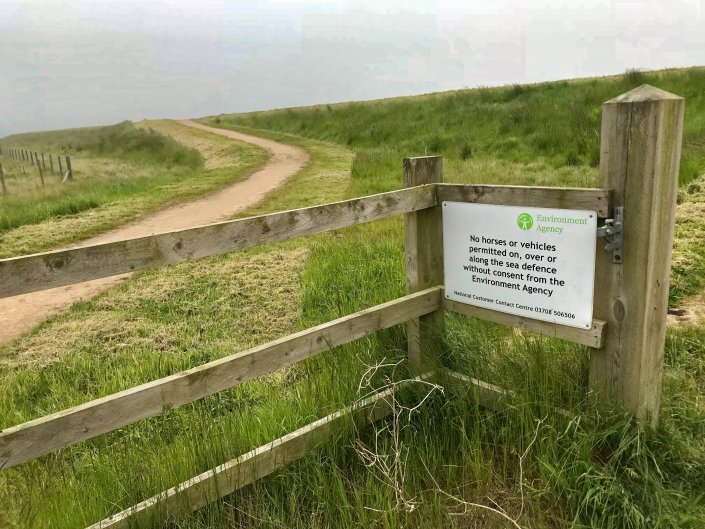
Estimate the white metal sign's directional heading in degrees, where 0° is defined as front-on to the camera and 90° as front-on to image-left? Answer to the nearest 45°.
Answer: approximately 45°
